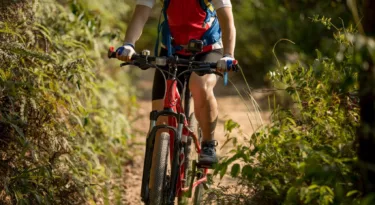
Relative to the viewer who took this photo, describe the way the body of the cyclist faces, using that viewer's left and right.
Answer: facing the viewer
